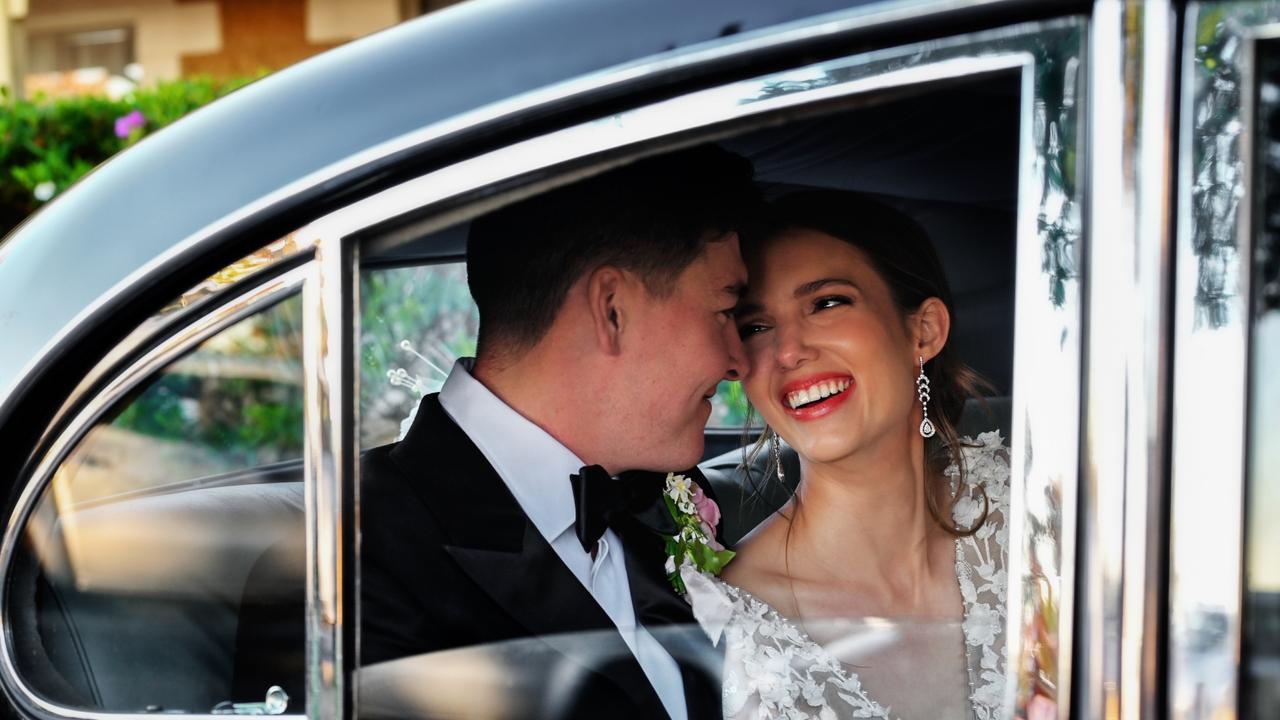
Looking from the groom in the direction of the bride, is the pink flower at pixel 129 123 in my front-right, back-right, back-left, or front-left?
back-left

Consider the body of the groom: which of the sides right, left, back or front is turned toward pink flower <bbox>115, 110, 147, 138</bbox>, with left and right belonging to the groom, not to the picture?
back

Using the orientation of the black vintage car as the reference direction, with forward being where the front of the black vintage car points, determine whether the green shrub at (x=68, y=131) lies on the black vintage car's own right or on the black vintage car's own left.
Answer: on the black vintage car's own left

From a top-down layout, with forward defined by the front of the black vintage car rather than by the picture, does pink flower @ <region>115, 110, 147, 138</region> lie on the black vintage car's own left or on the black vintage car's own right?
on the black vintage car's own left

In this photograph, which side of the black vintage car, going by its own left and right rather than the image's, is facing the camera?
right
